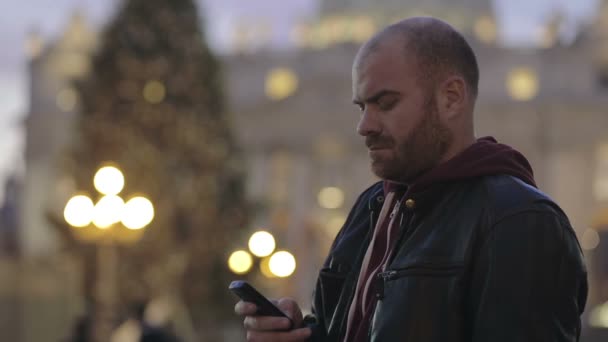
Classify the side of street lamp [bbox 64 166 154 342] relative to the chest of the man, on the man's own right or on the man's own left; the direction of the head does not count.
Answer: on the man's own right

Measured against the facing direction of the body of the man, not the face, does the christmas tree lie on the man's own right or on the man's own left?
on the man's own right

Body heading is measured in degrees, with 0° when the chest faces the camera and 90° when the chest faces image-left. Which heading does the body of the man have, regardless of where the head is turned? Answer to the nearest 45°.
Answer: approximately 45°
